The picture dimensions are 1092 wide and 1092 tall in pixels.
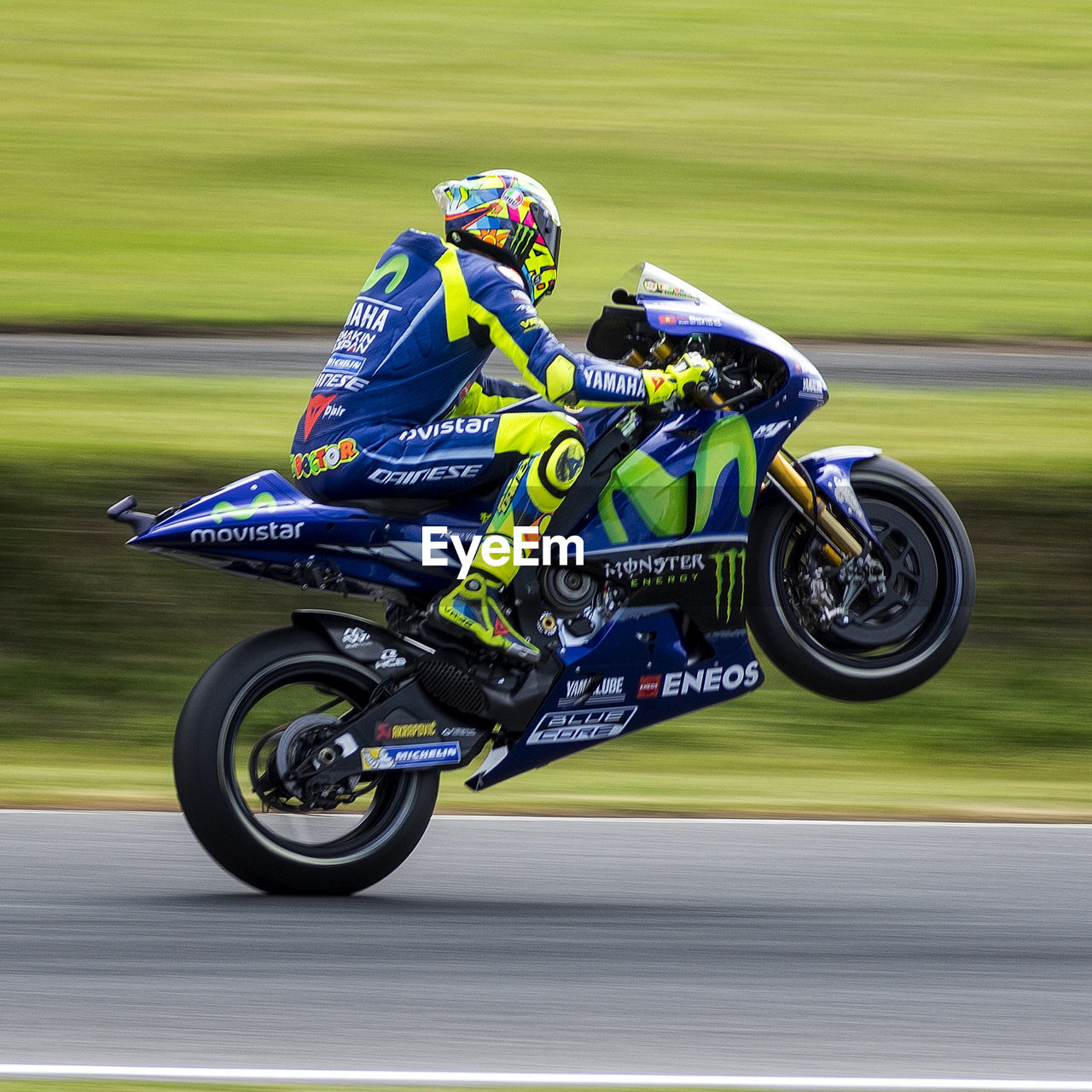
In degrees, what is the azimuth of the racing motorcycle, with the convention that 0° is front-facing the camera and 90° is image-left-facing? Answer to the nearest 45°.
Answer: approximately 270°
